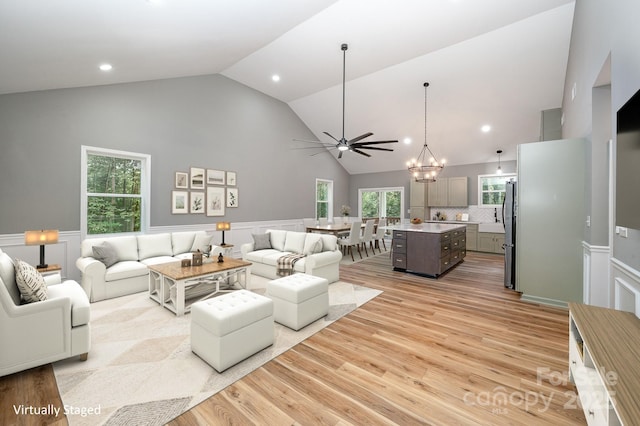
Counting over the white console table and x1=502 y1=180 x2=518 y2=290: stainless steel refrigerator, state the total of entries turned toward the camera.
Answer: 0

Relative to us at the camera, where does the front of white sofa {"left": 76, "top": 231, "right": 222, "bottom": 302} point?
facing the viewer and to the right of the viewer

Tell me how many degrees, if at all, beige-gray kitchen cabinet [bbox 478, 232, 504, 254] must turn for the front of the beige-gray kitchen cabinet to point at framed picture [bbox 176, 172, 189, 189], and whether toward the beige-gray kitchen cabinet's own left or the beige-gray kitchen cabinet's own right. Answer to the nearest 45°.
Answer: approximately 45° to the beige-gray kitchen cabinet's own right

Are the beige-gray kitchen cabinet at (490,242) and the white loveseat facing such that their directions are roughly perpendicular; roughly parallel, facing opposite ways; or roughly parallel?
roughly parallel

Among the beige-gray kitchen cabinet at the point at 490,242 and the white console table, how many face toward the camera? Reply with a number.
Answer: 1

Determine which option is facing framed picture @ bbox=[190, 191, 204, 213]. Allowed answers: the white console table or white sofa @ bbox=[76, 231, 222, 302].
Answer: the white console table

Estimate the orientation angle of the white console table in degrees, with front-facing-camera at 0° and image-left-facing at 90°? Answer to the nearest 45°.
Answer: approximately 90°

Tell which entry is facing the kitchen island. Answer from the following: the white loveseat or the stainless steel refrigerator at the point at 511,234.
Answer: the stainless steel refrigerator

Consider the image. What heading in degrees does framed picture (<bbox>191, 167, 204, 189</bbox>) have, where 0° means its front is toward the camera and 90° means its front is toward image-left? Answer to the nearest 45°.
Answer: approximately 315°

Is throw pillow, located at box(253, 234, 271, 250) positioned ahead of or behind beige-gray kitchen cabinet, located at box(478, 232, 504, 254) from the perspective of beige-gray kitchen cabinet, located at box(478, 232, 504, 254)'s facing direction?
ahead

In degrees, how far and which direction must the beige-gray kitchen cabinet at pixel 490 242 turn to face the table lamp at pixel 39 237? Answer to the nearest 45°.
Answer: approximately 45° to its right

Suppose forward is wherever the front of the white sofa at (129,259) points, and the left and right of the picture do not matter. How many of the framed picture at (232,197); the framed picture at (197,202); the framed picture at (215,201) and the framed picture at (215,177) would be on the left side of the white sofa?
4

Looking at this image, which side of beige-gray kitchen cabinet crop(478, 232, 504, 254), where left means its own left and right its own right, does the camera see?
front

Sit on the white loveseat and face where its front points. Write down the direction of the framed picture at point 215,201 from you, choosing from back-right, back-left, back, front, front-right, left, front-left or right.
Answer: right

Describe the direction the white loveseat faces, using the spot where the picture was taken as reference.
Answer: facing the viewer and to the left of the viewer
